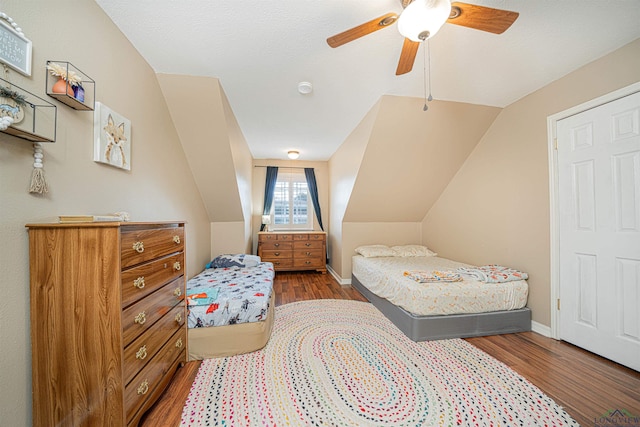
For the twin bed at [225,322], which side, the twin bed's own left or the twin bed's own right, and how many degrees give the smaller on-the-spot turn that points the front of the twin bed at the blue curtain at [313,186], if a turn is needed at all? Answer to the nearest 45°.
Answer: approximately 135° to the twin bed's own left

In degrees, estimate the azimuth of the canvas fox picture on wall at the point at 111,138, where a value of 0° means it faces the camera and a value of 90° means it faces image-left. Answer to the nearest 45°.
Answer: approximately 315°

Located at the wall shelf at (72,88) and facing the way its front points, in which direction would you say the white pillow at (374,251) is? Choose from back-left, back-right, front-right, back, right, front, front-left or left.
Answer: front-left

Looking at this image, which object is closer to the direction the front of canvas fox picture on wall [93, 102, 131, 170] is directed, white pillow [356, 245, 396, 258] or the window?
the white pillow

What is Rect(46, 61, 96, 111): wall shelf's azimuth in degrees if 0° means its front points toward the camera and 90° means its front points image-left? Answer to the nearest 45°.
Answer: approximately 315°

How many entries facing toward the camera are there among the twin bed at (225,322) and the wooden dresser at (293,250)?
2

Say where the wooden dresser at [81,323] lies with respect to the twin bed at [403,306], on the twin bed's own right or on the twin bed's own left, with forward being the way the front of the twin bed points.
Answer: on the twin bed's own right

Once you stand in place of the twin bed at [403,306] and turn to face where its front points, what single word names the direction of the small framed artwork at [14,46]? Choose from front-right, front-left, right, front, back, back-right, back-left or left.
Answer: right

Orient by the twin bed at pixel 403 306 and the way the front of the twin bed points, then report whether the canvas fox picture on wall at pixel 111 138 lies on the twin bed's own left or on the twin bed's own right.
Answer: on the twin bed's own right
